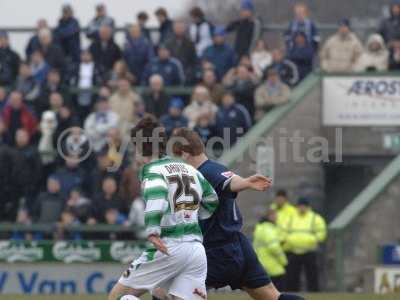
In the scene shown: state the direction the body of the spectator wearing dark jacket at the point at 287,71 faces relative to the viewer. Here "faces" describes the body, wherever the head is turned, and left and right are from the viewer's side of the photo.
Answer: facing the viewer and to the left of the viewer

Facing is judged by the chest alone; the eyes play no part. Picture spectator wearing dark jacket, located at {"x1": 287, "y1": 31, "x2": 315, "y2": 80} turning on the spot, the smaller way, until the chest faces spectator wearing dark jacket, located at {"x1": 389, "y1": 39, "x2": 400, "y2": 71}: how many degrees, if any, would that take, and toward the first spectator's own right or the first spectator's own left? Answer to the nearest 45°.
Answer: approximately 90° to the first spectator's own left

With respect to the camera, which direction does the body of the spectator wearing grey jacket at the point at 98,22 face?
toward the camera

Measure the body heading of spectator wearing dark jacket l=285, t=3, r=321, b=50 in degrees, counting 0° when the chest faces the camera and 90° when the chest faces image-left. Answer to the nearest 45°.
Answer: approximately 0°

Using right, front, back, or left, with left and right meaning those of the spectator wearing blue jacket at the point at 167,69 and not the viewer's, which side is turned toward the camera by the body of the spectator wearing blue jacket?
front

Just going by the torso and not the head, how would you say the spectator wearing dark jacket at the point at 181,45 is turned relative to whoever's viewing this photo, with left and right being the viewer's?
facing the viewer

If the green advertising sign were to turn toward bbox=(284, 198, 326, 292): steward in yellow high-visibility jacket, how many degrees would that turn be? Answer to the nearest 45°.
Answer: approximately 90° to its left
